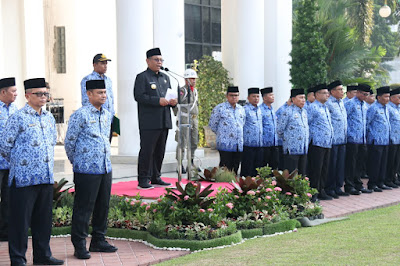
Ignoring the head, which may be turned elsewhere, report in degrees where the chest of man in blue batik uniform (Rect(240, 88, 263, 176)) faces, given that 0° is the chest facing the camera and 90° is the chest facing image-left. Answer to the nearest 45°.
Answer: approximately 315°

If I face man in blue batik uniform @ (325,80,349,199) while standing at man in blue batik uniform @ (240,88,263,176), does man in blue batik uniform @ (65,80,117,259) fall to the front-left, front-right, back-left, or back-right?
back-right

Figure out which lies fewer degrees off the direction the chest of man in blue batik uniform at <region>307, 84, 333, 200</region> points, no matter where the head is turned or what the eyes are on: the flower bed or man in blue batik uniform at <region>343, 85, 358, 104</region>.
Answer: the flower bed

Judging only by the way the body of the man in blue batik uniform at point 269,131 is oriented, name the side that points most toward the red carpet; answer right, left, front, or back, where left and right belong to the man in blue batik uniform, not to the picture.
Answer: right

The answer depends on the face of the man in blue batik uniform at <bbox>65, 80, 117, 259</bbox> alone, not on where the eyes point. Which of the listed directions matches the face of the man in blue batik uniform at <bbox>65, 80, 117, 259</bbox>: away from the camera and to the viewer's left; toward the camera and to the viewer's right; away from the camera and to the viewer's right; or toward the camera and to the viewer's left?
toward the camera and to the viewer's right

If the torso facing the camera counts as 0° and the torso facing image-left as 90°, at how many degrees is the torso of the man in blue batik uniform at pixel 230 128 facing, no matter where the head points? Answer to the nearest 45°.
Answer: approximately 315°

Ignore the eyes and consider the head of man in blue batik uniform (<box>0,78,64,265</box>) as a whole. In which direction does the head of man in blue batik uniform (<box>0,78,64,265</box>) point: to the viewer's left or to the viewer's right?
to the viewer's right

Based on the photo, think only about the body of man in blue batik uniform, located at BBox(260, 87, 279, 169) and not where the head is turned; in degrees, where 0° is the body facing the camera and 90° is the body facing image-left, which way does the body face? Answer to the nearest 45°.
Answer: approximately 315°

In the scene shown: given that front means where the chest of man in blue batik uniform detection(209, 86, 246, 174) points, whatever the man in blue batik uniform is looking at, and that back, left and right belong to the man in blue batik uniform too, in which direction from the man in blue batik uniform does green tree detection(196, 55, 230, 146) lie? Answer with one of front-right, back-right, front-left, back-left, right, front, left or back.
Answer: back-left
